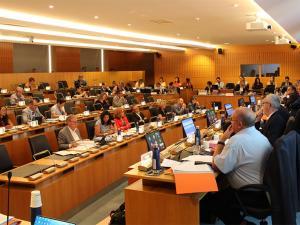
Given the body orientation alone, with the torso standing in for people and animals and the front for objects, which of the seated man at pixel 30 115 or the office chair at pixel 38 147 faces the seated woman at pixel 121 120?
the seated man

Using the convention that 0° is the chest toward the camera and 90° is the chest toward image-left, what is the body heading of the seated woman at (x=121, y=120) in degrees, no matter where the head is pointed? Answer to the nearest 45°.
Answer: approximately 315°

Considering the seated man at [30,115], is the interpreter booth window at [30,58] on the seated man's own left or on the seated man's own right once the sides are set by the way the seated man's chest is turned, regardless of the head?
on the seated man's own left

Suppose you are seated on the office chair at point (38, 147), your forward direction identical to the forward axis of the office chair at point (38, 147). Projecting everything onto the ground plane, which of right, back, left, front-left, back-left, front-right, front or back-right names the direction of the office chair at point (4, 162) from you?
right

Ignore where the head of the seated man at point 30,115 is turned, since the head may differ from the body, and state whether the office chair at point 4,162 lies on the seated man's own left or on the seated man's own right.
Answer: on the seated man's own right

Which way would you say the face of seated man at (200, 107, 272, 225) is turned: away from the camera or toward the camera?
away from the camera

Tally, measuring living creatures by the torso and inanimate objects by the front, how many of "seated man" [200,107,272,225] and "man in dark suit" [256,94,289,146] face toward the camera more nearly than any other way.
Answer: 0

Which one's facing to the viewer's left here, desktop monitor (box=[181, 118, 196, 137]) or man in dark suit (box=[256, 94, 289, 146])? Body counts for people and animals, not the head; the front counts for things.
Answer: the man in dark suit

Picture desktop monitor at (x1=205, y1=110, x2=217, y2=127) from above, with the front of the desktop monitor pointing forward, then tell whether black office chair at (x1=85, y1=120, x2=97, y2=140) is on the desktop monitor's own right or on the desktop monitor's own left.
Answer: on the desktop monitor's own right

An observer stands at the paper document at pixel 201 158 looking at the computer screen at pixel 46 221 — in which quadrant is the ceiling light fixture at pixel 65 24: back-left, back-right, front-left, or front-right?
back-right

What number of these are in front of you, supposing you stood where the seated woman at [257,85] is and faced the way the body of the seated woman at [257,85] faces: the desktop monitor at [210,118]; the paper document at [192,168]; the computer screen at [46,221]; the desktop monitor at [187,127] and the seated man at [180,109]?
5

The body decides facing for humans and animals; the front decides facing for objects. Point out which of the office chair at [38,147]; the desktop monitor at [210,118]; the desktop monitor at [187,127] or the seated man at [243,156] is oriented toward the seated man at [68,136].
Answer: the seated man at [243,156]

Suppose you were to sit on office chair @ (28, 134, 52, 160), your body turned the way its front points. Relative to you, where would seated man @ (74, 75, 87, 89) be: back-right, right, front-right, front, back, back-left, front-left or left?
back-left

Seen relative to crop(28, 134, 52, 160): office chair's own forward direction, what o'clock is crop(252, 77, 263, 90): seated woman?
The seated woman is roughly at 9 o'clock from the office chair.

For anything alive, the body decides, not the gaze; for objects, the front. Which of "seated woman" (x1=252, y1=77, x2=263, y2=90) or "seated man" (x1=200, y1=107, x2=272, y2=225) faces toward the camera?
the seated woman
